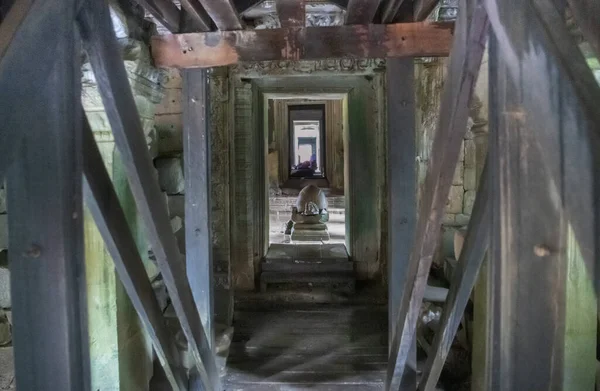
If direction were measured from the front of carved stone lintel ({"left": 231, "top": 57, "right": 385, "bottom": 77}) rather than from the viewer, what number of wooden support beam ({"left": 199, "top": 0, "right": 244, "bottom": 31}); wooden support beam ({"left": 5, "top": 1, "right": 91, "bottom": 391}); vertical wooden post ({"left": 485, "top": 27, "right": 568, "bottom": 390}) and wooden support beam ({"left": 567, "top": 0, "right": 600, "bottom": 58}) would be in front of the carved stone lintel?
4

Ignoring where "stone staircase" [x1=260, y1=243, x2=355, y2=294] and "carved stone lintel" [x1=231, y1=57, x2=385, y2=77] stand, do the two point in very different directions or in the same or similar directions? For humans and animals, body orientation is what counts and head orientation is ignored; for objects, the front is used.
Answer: same or similar directions

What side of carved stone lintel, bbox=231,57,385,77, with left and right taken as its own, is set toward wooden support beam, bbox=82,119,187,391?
front

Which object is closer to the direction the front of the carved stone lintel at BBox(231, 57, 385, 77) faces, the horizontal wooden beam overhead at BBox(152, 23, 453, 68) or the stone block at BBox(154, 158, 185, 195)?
the horizontal wooden beam overhead

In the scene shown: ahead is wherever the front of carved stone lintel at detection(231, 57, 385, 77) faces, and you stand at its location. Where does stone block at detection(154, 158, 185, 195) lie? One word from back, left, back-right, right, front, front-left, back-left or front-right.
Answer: front-right

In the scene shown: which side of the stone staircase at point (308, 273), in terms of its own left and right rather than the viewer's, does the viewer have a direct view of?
front

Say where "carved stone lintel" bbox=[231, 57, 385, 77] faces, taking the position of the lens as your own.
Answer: facing the viewer

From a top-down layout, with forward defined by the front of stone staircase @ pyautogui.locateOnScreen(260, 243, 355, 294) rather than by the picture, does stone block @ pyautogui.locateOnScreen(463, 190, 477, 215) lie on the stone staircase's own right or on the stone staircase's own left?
on the stone staircase's own left

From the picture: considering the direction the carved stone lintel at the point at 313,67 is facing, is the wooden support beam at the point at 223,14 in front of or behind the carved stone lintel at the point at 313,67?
in front

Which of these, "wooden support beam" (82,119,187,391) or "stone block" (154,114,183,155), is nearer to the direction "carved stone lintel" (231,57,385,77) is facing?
the wooden support beam

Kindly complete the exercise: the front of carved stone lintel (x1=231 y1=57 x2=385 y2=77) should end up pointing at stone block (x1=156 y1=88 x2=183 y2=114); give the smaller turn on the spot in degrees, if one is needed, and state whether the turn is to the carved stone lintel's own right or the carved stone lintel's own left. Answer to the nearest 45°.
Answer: approximately 45° to the carved stone lintel's own right

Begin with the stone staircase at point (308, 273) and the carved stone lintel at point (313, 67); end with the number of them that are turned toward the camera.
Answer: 2

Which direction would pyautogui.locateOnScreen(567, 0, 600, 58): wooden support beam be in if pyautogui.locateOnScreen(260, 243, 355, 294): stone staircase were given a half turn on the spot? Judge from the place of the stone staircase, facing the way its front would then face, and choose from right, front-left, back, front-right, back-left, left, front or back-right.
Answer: back
